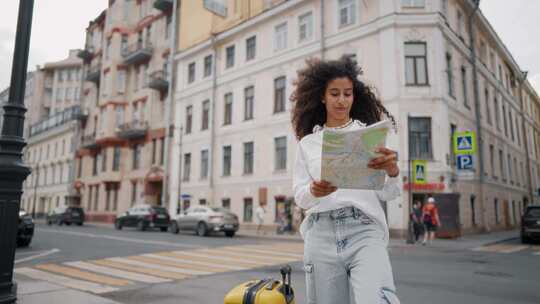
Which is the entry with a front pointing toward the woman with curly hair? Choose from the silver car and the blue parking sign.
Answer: the blue parking sign

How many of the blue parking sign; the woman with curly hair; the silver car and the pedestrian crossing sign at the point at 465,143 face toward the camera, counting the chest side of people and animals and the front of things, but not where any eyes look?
3

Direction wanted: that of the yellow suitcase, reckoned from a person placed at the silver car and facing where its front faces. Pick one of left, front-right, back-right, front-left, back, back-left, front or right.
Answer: back-left

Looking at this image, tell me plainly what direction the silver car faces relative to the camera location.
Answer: facing away from the viewer and to the left of the viewer

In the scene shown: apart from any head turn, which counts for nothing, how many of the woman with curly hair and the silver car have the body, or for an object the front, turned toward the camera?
1
